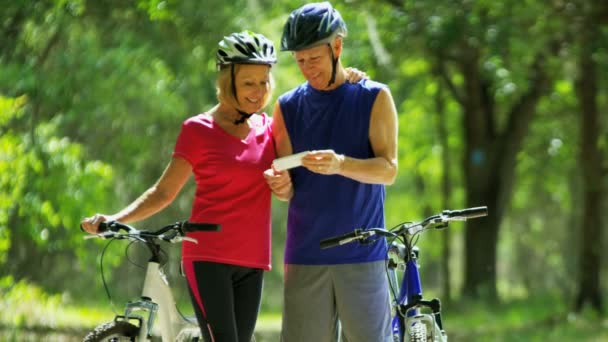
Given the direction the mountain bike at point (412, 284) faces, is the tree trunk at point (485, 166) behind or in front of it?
behind

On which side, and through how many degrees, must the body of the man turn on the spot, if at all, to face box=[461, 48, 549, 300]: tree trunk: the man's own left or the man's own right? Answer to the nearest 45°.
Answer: approximately 135° to the man's own left

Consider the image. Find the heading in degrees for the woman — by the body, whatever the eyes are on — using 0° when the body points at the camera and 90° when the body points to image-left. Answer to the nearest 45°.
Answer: approximately 315°

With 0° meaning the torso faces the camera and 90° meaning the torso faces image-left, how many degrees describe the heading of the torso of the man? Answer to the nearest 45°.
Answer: approximately 45°

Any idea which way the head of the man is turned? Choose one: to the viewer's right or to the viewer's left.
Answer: to the viewer's left

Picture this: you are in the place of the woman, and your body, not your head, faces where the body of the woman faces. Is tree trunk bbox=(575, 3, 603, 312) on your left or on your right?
on your left

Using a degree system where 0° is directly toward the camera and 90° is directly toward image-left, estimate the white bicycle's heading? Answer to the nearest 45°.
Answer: approximately 45°

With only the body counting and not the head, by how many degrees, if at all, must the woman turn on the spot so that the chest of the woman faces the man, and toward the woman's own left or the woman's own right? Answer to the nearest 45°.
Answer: approximately 45° to the woman's own left

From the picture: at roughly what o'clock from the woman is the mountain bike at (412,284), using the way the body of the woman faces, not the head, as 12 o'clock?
The mountain bike is roughly at 11 o'clock from the woman.

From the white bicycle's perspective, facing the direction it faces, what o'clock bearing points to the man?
The man is roughly at 8 o'clock from the white bicycle.
